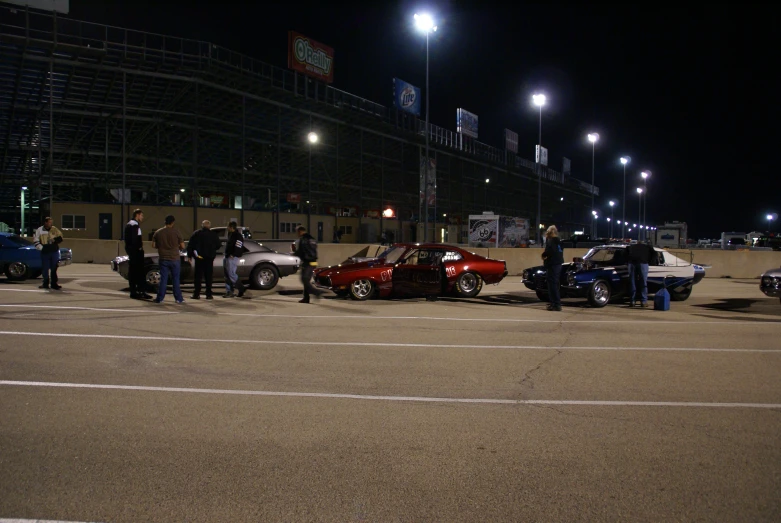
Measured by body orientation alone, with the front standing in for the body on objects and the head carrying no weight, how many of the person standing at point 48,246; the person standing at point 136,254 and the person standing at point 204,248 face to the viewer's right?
1

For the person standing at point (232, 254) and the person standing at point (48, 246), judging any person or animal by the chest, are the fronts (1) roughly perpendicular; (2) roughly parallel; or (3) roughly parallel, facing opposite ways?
roughly perpendicular

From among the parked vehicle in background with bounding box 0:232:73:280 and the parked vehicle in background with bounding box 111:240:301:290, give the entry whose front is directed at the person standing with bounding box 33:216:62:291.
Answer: the parked vehicle in background with bounding box 111:240:301:290

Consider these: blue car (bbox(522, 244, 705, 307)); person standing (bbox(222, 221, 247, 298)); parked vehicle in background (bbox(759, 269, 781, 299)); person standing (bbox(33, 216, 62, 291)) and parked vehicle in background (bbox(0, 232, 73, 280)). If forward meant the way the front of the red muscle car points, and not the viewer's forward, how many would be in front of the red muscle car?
3

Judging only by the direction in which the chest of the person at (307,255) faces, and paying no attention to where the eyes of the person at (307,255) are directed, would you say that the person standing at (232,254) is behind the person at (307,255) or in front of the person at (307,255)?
in front

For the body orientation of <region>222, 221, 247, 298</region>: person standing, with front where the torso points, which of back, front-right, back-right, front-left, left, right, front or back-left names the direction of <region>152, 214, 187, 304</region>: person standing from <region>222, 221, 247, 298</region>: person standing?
front-left

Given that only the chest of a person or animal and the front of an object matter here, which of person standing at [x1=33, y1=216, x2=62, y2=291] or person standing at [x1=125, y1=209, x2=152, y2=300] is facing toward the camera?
person standing at [x1=33, y1=216, x2=62, y2=291]

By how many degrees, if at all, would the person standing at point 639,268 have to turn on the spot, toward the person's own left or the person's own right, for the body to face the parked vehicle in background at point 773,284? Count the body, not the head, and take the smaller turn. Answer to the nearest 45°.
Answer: approximately 90° to the person's own right

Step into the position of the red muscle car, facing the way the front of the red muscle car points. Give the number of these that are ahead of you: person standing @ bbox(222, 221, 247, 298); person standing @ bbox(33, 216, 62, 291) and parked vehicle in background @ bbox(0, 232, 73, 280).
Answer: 3

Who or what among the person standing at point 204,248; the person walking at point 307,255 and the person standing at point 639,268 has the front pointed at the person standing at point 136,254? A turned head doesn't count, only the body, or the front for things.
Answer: the person walking at point 307,255

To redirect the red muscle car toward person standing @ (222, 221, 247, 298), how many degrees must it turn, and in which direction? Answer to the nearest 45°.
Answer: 0° — it already faces them

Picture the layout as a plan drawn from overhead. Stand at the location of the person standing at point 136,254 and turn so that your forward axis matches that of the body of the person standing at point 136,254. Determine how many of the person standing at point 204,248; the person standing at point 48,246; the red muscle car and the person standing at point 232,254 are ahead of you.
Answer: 3

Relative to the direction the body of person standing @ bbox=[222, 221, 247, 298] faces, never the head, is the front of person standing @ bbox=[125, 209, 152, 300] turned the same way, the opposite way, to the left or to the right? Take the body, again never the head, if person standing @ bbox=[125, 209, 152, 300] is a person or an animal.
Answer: the opposite way

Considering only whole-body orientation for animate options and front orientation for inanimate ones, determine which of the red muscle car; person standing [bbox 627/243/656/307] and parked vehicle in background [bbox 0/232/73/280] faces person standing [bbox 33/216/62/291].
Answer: the red muscle car

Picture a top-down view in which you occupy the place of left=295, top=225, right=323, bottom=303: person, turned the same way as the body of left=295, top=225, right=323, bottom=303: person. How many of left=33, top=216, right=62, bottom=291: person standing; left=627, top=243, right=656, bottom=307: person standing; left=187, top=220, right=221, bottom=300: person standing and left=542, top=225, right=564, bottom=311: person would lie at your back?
2

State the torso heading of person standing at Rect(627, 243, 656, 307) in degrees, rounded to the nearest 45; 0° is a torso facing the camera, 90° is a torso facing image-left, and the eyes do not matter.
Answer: approximately 180°

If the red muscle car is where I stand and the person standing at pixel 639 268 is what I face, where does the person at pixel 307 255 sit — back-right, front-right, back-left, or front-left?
back-right

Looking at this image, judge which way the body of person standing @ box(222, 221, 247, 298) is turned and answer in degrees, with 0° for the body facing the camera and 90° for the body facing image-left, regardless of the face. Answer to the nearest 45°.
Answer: approximately 90°

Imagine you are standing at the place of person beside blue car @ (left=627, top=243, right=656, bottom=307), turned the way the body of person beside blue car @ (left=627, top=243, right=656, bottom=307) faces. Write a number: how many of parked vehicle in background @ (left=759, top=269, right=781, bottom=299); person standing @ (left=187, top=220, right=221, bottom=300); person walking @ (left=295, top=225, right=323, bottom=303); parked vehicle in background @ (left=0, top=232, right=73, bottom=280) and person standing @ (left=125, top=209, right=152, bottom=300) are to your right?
1

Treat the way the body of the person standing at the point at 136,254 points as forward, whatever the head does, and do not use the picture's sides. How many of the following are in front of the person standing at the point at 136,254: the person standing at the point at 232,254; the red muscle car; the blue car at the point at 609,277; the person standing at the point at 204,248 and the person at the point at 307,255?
5
